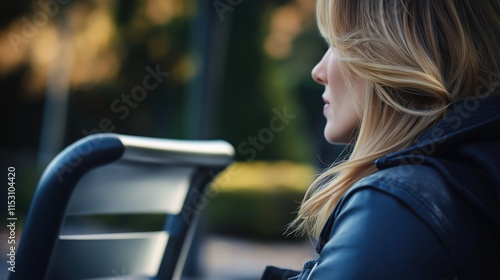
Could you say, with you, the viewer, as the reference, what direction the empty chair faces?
facing away from the viewer and to the left of the viewer

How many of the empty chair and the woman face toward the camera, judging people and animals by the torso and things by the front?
0

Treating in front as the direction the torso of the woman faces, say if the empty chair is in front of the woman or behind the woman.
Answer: in front

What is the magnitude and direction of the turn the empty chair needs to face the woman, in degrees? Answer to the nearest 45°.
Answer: approximately 135° to its right

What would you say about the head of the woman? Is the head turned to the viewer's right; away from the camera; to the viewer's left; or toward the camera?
to the viewer's left

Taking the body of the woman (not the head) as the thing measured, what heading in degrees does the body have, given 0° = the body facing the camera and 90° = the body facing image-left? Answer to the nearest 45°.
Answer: approximately 90°
